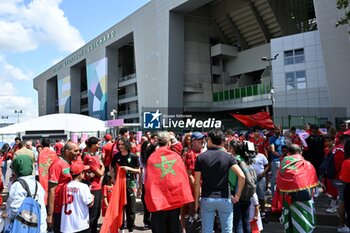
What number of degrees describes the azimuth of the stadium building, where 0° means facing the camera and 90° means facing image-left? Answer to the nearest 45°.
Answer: approximately 45°

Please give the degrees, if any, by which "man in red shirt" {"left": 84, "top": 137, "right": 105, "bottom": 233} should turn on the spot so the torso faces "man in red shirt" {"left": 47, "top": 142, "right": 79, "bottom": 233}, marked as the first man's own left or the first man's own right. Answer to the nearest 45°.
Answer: approximately 135° to the first man's own right

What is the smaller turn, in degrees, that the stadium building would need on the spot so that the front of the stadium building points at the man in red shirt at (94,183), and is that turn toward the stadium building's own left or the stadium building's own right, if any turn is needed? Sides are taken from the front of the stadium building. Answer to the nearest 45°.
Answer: approximately 45° to the stadium building's own left

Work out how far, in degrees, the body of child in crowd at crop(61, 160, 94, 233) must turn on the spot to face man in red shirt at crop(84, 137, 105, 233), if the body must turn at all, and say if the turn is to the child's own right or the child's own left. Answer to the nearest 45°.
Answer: approximately 45° to the child's own left
